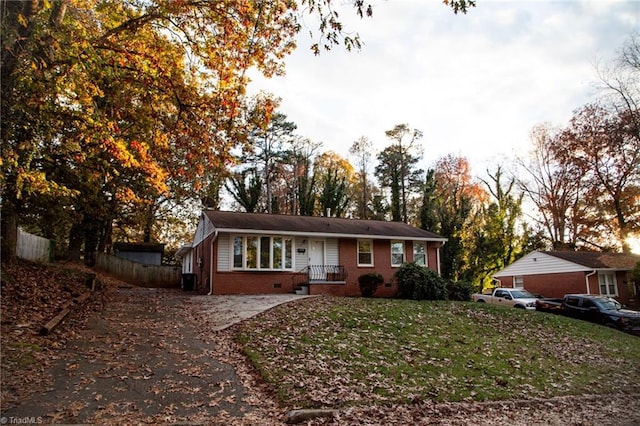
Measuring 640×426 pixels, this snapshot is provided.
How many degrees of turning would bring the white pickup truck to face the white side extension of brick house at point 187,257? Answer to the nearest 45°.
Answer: approximately 135° to its right

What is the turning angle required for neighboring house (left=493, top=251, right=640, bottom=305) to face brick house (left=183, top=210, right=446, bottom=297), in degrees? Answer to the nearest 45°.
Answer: approximately 90° to its right

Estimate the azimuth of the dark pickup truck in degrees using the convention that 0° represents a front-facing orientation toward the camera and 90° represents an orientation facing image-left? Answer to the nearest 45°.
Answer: approximately 315°

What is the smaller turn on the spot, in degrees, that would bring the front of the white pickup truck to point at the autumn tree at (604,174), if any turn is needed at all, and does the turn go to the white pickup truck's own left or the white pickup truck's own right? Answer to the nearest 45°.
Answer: approximately 90° to the white pickup truck's own left

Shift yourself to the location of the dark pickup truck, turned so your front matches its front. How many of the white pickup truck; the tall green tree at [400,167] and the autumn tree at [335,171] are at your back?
3

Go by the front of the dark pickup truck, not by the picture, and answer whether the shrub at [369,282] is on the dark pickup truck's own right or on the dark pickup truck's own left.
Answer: on the dark pickup truck's own right

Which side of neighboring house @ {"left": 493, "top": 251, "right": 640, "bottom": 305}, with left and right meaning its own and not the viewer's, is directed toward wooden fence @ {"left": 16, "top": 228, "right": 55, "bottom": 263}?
right

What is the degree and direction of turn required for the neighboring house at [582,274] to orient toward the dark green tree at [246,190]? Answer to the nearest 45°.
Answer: approximately 135° to its right

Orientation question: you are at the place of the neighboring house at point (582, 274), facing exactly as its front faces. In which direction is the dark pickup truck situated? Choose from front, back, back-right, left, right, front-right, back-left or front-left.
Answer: front-right

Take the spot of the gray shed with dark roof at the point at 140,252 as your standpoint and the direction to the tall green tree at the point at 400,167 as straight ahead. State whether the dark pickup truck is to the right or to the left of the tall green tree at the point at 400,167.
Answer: right

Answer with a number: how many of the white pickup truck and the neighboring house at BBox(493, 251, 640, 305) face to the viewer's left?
0
